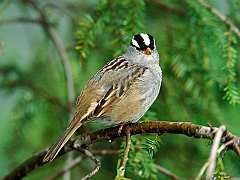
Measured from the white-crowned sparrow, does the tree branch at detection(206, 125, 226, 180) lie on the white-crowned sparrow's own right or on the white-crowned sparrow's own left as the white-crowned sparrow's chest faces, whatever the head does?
on the white-crowned sparrow's own right

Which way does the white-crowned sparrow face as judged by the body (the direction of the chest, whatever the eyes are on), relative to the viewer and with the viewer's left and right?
facing to the right of the viewer
